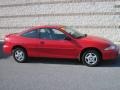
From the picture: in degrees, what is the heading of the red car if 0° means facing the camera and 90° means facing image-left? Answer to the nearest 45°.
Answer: approximately 270°
